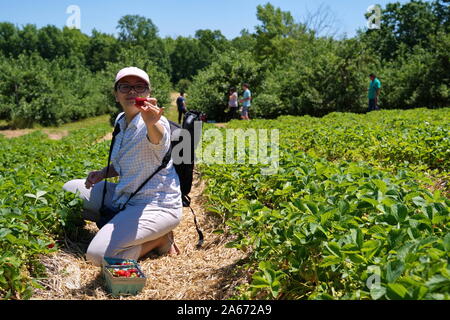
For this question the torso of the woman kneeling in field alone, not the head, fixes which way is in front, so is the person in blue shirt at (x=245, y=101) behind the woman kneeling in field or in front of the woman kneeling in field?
behind

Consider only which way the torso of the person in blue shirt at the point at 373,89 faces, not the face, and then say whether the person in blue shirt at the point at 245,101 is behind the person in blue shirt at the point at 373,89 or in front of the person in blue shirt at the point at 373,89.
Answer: in front

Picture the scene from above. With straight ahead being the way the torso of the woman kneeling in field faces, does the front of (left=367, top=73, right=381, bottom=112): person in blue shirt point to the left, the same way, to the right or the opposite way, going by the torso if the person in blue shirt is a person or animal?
to the right

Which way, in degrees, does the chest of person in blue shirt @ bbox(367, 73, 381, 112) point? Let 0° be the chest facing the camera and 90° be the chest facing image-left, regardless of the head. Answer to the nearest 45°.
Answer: approximately 90°

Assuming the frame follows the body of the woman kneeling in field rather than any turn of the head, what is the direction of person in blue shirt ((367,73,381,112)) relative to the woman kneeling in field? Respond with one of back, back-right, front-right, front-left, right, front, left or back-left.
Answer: back

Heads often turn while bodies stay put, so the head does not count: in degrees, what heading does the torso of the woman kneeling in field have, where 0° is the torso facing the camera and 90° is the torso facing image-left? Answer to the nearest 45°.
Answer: approximately 45°

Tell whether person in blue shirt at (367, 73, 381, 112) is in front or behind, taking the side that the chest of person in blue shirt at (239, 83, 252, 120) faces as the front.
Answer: behind

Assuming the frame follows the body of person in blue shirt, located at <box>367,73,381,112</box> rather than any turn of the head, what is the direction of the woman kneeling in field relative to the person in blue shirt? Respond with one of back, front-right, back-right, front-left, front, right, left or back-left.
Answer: left
